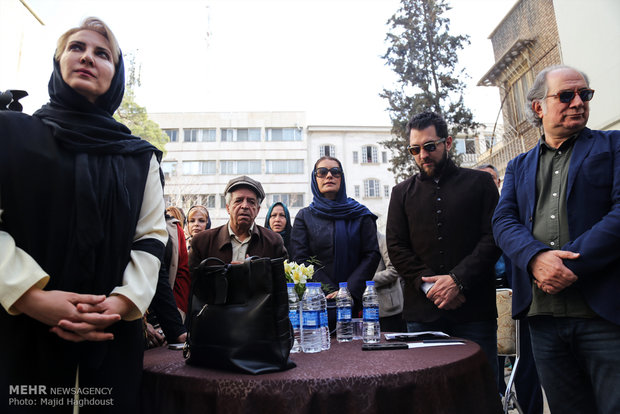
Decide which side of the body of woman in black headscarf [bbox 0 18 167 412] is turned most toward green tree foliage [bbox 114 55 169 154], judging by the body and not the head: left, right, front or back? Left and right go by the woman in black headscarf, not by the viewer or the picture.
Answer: back

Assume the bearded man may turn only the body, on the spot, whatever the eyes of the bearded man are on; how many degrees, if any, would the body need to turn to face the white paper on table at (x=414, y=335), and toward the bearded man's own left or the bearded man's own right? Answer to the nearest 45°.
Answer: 0° — they already face it

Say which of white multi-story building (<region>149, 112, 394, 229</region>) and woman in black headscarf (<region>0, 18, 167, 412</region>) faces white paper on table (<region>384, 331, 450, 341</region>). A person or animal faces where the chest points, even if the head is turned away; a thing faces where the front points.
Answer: the white multi-story building

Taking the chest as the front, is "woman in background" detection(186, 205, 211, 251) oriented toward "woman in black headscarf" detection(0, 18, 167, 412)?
yes

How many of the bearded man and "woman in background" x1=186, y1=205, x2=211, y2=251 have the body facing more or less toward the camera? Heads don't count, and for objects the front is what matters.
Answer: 2

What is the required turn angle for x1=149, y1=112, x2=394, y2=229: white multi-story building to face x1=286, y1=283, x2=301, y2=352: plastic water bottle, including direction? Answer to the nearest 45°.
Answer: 0° — it already faces it

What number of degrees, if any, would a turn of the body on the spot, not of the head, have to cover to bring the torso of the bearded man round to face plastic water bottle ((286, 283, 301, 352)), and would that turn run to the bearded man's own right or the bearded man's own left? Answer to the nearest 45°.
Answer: approximately 45° to the bearded man's own right
